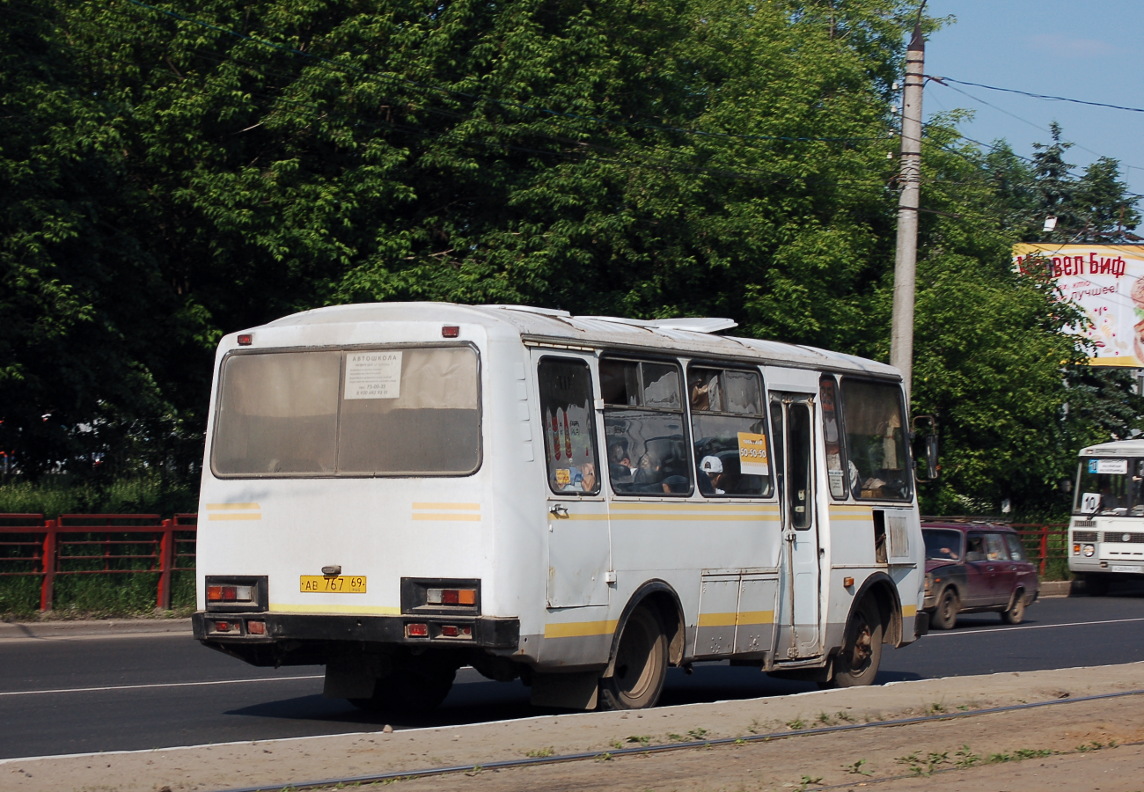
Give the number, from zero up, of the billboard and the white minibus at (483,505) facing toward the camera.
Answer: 1

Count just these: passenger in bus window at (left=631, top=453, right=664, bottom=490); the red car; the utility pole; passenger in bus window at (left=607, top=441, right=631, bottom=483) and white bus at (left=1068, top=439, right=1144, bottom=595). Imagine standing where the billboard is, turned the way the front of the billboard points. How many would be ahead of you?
5

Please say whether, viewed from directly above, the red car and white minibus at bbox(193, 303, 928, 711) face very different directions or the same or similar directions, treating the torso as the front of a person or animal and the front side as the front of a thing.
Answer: very different directions

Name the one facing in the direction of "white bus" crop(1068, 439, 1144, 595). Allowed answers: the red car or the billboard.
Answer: the billboard

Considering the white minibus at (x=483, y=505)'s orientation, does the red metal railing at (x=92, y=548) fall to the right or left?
on its left

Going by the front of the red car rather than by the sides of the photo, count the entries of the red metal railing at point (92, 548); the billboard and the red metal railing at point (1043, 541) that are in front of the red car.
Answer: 1

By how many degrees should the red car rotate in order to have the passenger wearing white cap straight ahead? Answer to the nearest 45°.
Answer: approximately 45° to its left

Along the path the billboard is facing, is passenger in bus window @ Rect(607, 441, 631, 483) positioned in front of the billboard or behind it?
in front

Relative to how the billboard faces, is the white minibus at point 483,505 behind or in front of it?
in front

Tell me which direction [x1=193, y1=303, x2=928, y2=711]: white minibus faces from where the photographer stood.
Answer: facing away from the viewer and to the right of the viewer

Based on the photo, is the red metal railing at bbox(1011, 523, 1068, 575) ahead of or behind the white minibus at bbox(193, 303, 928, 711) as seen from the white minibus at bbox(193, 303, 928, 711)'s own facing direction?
ahead

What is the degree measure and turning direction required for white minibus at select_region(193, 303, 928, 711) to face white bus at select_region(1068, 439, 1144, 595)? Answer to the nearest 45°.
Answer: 0° — it already faces it
